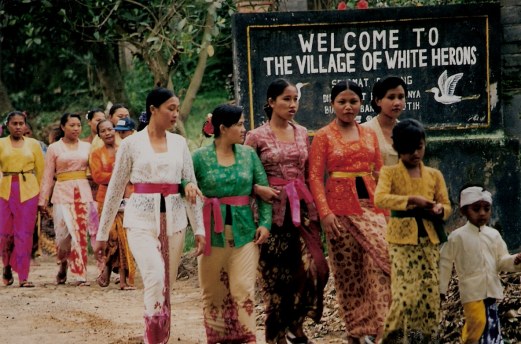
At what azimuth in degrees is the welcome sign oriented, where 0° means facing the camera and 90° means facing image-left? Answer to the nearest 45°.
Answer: approximately 0°

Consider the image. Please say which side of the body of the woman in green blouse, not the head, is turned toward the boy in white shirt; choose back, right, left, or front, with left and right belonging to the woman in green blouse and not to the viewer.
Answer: left

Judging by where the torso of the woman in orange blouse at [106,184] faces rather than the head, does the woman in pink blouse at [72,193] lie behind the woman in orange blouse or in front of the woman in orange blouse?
behind

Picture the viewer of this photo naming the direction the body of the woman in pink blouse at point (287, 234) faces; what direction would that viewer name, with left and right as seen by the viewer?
facing the viewer and to the right of the viewer

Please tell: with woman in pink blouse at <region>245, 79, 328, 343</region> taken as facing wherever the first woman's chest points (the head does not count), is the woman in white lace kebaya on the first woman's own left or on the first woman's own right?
on the first woman's own right
